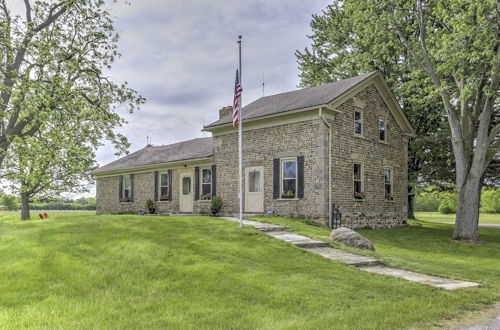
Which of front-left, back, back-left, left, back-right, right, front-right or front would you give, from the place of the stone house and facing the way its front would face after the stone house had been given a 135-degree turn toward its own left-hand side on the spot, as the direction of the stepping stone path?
right

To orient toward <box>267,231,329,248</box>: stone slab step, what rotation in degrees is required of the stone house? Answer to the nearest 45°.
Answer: approximately 45° to its left

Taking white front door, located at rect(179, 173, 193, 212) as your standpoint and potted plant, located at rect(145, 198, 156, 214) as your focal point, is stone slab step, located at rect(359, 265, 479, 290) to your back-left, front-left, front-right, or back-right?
back-left

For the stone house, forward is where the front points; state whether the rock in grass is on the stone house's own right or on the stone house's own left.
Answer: on the stone house's own left

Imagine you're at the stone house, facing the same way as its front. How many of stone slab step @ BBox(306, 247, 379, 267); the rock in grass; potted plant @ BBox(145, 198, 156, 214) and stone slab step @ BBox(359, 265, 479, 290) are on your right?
1

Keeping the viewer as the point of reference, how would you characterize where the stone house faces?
facing the viewer and to the left of the viewer

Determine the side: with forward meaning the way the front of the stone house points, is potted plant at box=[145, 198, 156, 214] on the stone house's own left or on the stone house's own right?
on the stone house's own right

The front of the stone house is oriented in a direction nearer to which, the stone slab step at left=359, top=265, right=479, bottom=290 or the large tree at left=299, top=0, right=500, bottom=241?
the stone slab step

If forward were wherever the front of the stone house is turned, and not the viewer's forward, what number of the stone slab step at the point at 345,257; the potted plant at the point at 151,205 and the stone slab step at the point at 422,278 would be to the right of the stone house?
1

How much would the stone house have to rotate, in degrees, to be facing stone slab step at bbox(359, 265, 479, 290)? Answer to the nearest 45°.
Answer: approximately 45° to its left

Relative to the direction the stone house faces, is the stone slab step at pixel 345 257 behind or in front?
in front

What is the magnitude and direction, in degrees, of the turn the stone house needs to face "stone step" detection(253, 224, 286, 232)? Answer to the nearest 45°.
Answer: approximately 45° to its left

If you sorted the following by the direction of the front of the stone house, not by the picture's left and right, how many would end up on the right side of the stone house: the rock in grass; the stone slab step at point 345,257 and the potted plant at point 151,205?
1

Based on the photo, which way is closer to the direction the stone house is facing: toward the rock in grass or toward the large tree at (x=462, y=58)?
the rock in grass
